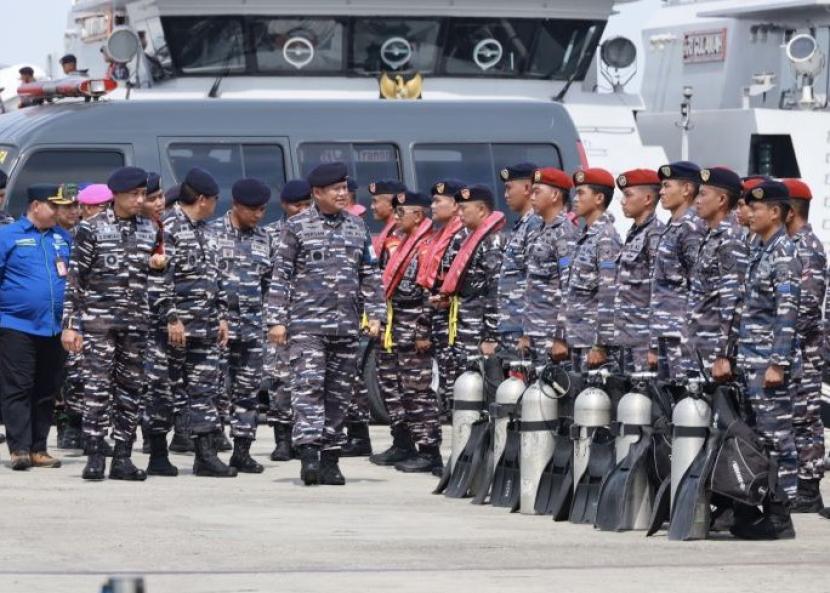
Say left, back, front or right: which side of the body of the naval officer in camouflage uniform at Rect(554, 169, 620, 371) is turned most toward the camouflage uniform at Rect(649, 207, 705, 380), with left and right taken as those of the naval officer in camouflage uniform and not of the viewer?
left

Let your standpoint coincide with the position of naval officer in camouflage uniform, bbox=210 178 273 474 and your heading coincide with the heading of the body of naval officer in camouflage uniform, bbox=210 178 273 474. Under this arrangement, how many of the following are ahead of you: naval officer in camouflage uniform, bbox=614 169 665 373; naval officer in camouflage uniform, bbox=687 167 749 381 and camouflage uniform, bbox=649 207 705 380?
3

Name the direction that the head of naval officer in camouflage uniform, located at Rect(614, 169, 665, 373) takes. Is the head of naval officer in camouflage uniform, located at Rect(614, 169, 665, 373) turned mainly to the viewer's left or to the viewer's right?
to the viewer's left

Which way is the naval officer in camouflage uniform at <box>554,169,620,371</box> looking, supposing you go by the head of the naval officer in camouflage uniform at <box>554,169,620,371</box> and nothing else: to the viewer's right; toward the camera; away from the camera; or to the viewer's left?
to the viewer's left

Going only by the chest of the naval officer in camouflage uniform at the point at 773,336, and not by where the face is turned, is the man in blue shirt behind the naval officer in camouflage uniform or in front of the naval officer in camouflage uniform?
in front

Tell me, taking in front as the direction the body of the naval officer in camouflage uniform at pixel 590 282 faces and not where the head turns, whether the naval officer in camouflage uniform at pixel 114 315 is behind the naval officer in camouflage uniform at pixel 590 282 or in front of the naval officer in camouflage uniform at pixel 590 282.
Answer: in front

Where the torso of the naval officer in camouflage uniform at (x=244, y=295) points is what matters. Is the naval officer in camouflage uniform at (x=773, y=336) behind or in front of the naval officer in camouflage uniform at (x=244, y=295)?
in front

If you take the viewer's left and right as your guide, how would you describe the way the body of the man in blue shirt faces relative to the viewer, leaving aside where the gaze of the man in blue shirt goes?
facing the viewer and to the right of the viewer
